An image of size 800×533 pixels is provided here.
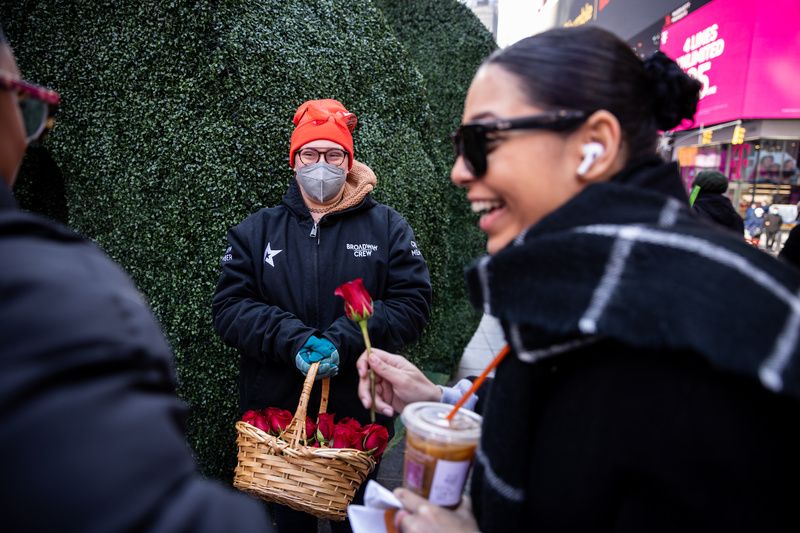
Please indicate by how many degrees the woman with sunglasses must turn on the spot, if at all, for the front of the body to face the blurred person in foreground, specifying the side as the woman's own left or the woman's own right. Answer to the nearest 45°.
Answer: approximately 45° to the woman's own left

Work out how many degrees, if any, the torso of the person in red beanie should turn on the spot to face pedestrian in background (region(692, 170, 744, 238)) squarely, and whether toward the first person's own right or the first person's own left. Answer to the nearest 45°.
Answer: approximately 135° to the first person's own left

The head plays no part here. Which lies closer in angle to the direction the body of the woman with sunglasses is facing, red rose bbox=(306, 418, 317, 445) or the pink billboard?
the red rose

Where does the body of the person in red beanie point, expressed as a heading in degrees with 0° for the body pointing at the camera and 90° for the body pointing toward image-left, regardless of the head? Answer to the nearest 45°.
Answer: approximately 0°

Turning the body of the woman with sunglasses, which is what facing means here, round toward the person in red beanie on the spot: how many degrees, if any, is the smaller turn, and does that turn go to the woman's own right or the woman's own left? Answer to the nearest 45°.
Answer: approximately 45° to the woman's own right

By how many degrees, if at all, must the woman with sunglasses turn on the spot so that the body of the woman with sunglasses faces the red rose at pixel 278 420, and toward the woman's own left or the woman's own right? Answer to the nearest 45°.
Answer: approximately 45° to the woman's own right

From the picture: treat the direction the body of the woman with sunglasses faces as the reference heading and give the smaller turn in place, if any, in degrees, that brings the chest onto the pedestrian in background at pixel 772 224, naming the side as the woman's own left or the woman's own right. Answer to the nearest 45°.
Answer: approximately 90° to the woman's own right

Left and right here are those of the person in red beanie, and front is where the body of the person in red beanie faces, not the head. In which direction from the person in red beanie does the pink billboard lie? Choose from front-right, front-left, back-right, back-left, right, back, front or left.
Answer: back-left

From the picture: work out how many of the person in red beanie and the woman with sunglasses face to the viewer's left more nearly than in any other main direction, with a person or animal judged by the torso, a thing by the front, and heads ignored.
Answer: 1

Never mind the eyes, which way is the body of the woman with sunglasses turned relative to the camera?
to the viewer's left
